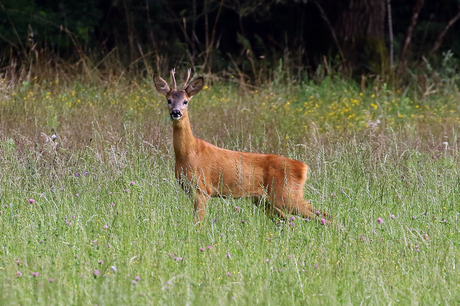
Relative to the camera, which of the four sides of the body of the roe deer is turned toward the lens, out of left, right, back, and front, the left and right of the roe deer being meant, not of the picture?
left

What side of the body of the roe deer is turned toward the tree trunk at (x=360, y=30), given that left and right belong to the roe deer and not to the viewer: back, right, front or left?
right
